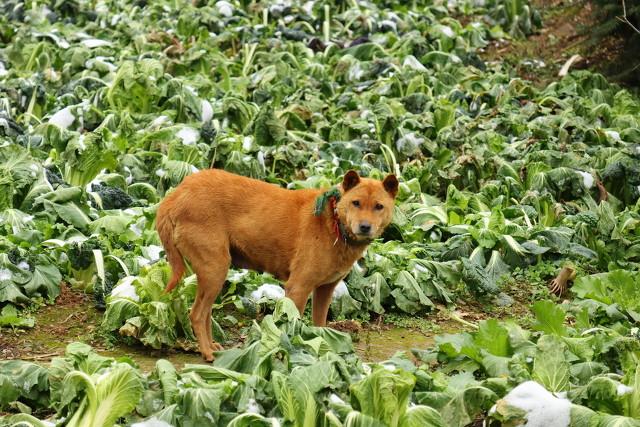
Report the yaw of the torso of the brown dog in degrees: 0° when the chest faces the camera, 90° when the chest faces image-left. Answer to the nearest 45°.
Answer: approximately 270°
